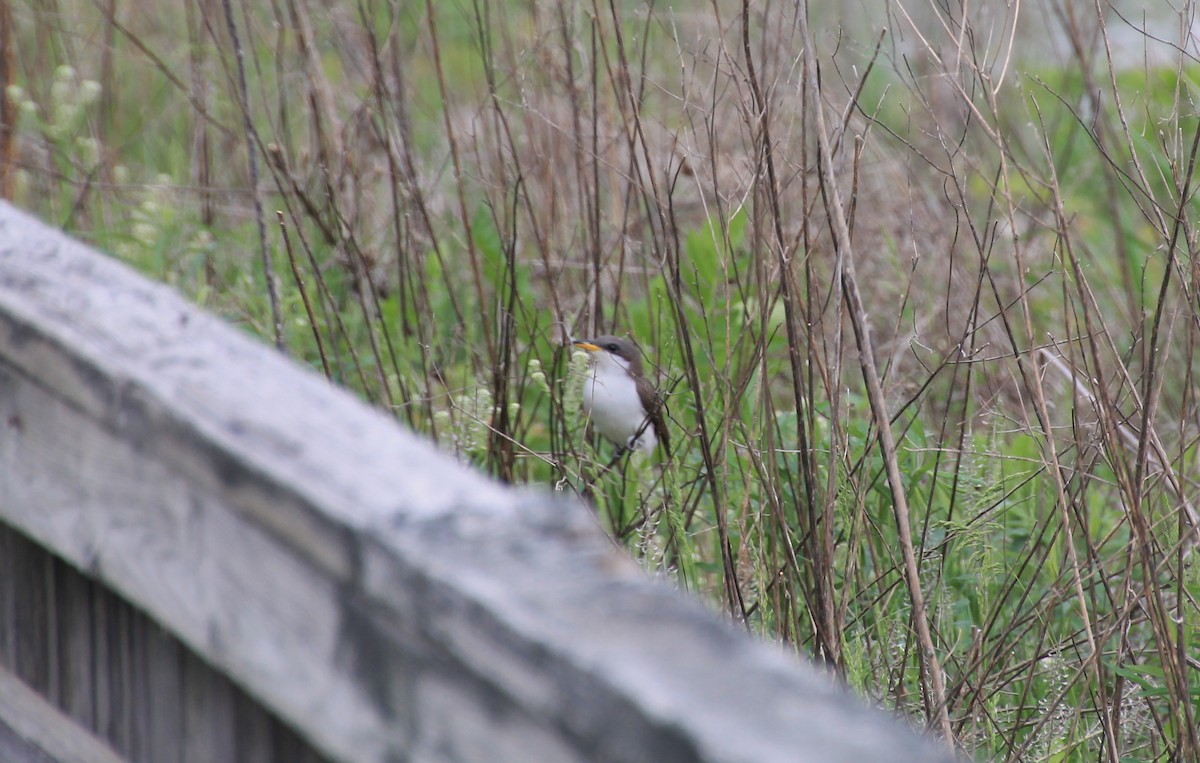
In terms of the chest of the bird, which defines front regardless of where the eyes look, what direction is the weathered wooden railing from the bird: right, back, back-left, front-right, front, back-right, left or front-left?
front-left

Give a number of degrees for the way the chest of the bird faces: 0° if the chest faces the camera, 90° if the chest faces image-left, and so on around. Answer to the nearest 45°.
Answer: approximately 45°
